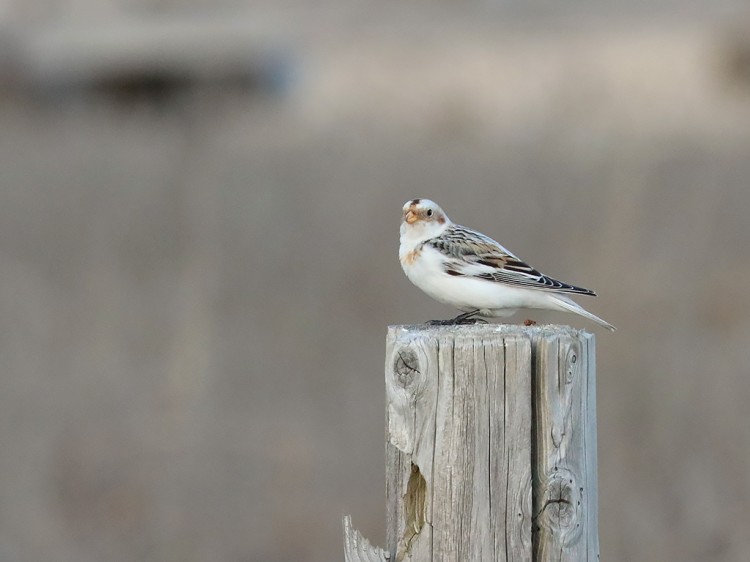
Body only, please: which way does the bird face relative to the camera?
to the viewer's left
